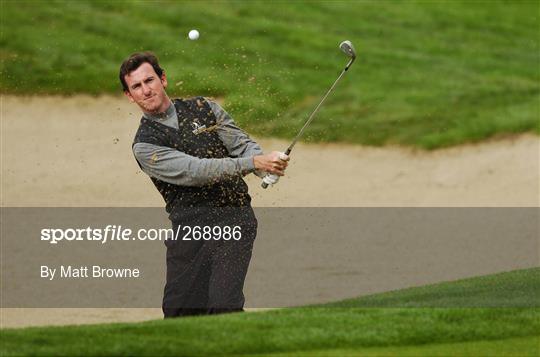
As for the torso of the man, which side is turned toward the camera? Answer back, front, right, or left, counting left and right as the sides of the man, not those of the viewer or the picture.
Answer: front
